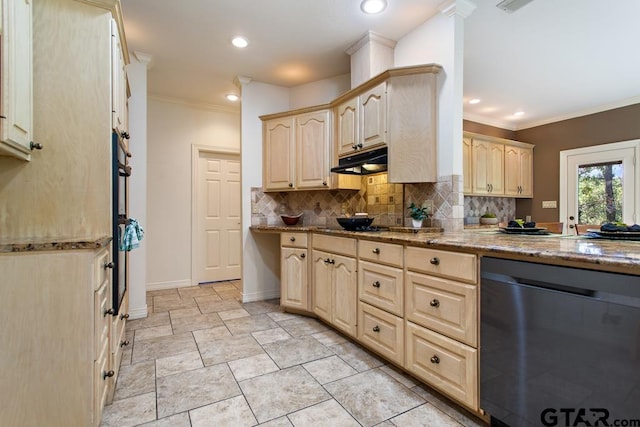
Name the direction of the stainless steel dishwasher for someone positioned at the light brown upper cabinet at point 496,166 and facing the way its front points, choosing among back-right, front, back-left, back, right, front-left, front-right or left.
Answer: front-right

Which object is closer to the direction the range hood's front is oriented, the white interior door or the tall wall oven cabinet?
the tall wall oven cabinet

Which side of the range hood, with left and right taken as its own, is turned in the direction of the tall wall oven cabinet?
front

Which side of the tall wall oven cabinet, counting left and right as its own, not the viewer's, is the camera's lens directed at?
right

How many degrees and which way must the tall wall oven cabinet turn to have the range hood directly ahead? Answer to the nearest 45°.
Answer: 0° — it already faces it

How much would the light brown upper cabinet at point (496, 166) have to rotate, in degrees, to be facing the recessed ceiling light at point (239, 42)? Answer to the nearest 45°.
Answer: approximately 90° to its right

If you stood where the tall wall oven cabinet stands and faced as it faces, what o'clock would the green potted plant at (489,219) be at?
The green potted plant is roughly at 12 o'clock from the tall wall oven cabinet.

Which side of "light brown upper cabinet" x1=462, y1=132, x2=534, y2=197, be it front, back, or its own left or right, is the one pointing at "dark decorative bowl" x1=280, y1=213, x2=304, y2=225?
right

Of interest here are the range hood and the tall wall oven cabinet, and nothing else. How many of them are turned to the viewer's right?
1

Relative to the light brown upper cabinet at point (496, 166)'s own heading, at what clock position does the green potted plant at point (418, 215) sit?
The green potted plant is roughly at 2 o'clock from the light brown upper cabinet.

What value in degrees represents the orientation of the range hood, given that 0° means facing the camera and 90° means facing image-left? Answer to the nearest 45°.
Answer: approximately 45°

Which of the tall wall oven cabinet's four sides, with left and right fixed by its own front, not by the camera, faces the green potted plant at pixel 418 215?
front

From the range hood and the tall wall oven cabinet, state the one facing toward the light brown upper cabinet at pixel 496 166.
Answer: the tall wall oven cabinet

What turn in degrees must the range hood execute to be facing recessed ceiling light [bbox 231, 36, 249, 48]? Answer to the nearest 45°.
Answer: approximately 45° to its right

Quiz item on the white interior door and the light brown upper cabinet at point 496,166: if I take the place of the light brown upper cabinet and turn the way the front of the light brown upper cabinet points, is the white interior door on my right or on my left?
on my right
